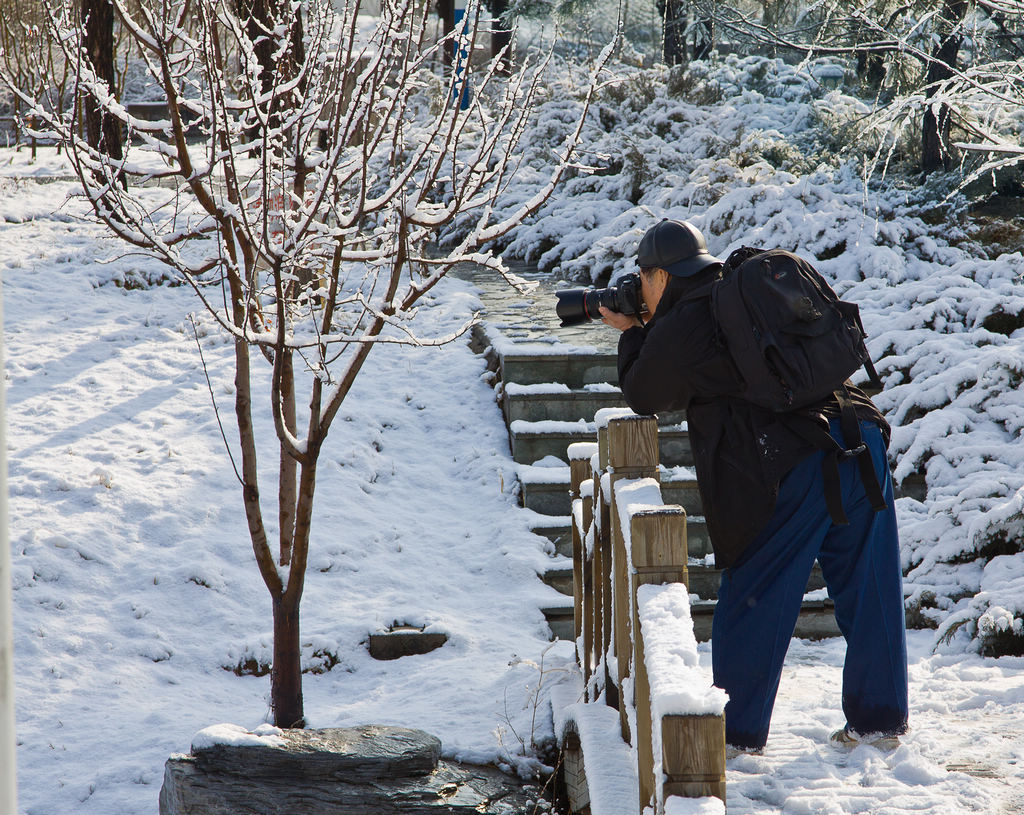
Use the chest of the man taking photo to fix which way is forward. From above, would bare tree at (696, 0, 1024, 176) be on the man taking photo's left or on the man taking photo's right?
on the man taking photo's right

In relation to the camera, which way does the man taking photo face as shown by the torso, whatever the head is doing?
to the viewer's left

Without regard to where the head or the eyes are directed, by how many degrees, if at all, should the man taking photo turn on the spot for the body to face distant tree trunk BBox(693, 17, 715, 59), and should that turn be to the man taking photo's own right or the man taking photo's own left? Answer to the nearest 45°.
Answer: approximately 90° to the man taking photo's own right

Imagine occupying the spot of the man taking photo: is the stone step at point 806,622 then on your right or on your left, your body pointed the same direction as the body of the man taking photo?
on your right
